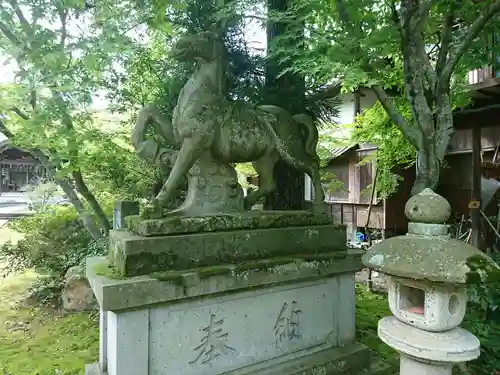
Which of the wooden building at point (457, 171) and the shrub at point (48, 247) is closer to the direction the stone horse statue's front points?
the shrub

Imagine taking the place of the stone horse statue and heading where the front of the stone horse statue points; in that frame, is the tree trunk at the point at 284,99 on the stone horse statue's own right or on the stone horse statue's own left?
on the stone horse statue's own right

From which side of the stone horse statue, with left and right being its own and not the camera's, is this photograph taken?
left

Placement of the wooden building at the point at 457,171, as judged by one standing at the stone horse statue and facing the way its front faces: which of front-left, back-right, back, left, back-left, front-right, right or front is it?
back-right

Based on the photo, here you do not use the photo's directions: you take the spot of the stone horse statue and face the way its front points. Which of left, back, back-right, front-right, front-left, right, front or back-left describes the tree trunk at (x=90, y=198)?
front-right

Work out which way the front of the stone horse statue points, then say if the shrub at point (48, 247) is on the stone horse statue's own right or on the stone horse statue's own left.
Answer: on the stone horse statue's own right

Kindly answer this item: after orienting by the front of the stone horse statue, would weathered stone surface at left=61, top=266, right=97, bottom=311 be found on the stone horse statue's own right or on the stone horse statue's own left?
on the stone horse statue's own right

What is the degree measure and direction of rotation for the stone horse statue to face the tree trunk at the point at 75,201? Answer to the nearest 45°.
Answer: approximately 45° to its right
